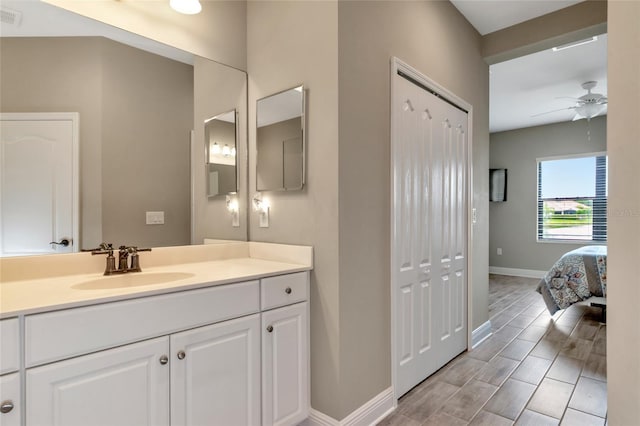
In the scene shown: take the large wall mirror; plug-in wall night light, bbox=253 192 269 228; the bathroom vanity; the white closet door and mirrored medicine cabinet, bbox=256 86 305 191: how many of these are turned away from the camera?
0

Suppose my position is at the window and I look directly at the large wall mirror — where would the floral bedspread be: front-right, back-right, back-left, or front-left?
front-left

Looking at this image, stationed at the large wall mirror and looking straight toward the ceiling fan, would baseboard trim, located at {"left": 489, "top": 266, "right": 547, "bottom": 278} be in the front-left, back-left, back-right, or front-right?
front-left

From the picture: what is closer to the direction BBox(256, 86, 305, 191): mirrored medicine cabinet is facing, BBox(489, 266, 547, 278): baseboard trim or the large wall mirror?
the large wall mirror

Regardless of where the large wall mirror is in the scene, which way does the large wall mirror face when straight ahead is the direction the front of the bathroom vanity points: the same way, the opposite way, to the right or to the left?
the same way

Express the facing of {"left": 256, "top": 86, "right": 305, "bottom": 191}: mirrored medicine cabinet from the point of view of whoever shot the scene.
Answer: facing the viewer and to the left of the viewer

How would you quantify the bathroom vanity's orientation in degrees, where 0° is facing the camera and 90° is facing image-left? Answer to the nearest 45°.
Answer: approximately 315°

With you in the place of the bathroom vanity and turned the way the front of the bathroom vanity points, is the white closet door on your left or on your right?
on your left

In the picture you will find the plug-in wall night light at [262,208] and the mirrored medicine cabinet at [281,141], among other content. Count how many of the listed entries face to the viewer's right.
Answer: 0

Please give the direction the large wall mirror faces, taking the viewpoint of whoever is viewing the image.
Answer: facing the viewer and to the right of the viewer

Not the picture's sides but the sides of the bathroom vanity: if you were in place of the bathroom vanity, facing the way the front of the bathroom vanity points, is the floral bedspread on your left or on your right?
on your left

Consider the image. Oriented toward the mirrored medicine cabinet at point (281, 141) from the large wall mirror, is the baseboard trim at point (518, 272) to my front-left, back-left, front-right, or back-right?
front-left
